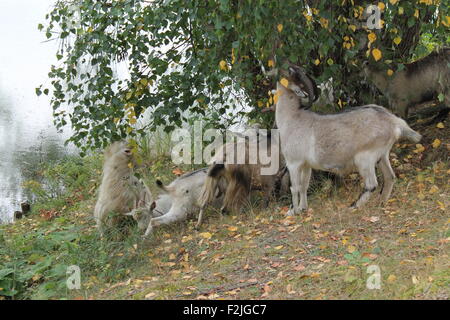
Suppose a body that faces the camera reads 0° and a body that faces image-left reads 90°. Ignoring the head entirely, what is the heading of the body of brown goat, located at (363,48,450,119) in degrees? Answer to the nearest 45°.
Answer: approximately 90°

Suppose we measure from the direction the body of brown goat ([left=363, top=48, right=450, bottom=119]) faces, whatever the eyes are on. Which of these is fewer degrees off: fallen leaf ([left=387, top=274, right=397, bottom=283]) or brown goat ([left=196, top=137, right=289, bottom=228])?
the brown goat

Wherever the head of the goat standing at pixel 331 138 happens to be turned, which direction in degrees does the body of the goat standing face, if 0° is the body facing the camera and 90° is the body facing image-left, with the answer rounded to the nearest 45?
approximately 90°

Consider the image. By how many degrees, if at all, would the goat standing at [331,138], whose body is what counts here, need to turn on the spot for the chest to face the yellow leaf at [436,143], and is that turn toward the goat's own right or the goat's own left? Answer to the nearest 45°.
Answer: approximately 135° to the goat's own right

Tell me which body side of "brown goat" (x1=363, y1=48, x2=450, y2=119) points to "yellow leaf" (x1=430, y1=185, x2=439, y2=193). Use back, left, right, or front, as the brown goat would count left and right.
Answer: left

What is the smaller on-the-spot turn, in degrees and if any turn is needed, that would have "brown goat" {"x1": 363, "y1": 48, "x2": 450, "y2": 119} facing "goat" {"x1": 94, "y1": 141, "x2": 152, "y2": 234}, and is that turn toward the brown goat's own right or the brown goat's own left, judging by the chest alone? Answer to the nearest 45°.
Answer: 0° — it already faces it
